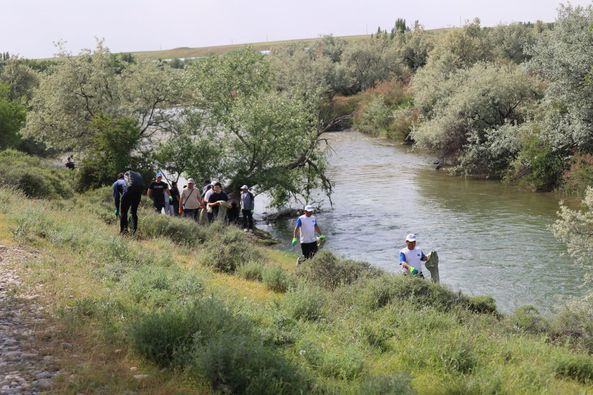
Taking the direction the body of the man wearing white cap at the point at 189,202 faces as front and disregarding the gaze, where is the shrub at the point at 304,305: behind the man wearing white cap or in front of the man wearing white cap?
in front

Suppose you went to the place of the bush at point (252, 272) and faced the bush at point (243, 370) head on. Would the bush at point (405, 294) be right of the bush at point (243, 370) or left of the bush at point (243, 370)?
left

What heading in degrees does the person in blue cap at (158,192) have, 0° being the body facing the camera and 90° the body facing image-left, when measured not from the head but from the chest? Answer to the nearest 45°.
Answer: approximately 0°

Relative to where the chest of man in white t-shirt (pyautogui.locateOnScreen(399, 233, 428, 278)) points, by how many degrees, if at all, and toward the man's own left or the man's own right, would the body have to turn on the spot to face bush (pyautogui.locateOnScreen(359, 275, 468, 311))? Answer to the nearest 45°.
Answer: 0° — they already face it

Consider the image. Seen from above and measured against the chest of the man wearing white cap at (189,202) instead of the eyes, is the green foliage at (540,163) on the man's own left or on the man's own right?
on the man's own left

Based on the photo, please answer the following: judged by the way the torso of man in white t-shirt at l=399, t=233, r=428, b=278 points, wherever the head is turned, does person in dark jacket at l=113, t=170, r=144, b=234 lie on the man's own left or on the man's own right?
on the man's own right
